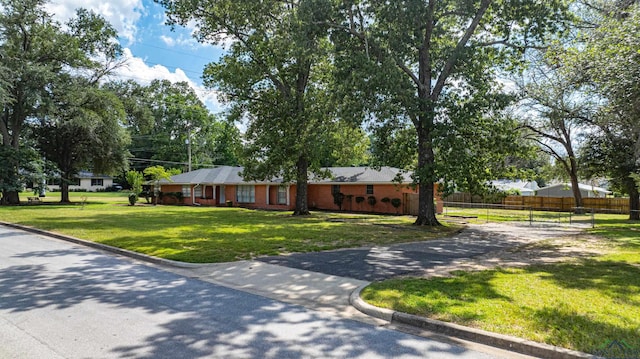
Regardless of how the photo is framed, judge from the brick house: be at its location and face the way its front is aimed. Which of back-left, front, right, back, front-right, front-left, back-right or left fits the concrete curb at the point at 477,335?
front-left

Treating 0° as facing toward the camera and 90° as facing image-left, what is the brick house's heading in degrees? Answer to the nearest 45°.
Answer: approximately 45°

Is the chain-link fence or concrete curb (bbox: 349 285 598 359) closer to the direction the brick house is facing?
the concrete curb

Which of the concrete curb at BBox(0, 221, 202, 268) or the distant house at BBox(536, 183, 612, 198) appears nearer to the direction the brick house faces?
the concrete curb

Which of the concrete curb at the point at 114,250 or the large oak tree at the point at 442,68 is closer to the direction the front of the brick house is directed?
the concrete curb

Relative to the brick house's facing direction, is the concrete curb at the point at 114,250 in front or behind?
in front

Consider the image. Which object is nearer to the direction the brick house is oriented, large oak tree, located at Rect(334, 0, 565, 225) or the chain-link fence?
the large oak tree

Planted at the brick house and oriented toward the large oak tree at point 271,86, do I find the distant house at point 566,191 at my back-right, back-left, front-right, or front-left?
back-left

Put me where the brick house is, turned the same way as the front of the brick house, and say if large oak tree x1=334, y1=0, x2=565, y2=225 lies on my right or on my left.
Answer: on my left
